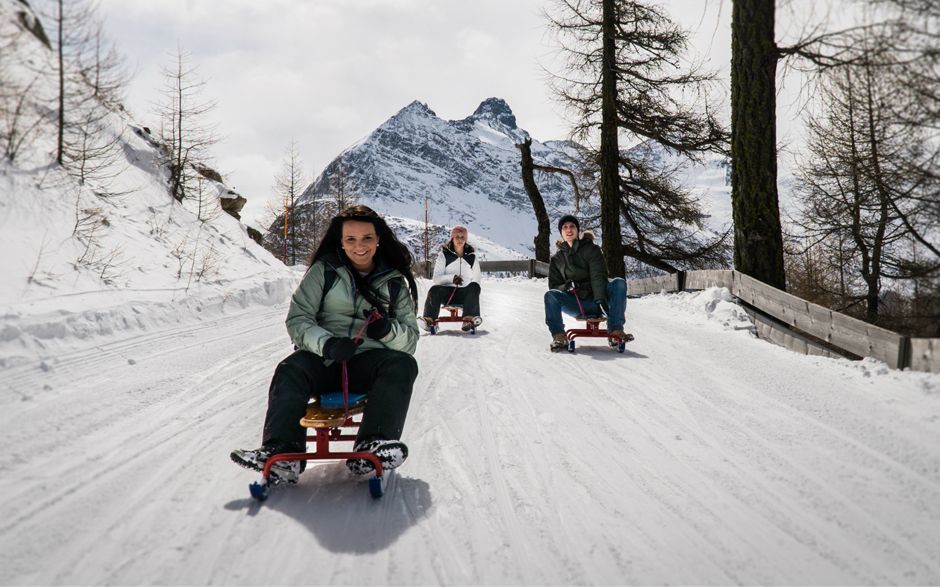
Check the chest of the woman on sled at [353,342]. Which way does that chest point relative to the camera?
toward the camera

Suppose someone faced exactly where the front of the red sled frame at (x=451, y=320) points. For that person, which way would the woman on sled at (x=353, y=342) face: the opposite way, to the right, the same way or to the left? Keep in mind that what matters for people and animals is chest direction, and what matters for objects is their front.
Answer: the same way

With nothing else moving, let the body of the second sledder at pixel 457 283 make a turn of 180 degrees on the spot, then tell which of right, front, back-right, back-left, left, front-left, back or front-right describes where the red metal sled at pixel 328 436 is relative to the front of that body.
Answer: back

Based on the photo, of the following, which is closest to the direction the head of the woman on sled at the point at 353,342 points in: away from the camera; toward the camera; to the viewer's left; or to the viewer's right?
toward the camera

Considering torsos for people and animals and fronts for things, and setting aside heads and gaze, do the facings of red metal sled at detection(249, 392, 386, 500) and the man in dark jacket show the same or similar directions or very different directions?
same or similar directions

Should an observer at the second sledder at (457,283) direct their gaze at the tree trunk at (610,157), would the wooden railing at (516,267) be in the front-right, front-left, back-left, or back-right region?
front-left

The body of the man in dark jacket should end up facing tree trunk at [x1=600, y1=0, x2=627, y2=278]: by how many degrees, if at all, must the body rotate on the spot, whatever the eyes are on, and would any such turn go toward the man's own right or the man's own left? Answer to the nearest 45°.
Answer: approximately 180°

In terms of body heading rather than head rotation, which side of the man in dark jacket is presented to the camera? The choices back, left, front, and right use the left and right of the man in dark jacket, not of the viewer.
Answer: front

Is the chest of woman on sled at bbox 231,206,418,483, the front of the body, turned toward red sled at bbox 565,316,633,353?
no

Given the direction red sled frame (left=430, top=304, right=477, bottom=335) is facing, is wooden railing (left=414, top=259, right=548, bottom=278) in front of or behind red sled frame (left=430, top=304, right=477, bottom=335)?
behind

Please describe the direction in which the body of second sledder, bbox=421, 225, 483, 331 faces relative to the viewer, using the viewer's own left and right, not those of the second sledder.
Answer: facing the viewer

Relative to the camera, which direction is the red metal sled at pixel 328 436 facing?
toward the camera

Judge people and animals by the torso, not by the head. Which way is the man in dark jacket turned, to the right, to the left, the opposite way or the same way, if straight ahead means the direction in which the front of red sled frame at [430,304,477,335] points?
the same way

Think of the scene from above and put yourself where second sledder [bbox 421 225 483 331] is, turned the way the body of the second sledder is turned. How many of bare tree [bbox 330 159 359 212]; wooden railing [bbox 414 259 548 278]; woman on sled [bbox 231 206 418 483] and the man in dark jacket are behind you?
2

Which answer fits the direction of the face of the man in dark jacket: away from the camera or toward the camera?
toward the camera

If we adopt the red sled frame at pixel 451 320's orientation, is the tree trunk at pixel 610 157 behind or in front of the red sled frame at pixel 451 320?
behind

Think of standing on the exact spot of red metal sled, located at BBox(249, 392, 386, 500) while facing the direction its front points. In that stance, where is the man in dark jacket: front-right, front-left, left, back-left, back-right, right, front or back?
back-left

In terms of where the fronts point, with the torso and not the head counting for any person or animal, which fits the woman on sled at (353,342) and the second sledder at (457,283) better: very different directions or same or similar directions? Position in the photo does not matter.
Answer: same or similar directions
